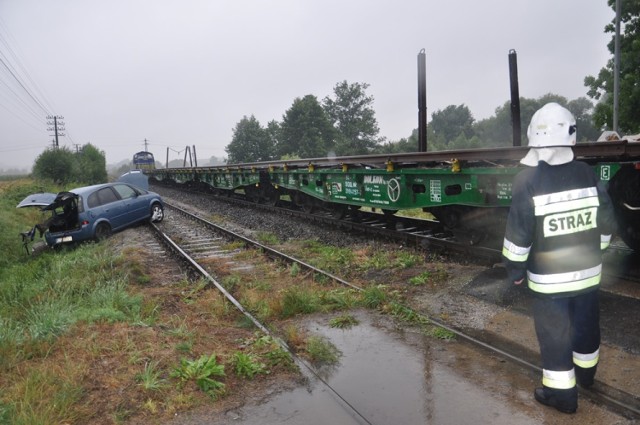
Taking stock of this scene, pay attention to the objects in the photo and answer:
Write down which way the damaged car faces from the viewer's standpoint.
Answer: facing away from the viewer and to the right of the viewer

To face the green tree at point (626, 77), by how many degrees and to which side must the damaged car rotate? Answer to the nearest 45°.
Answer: approximately 45° to its right

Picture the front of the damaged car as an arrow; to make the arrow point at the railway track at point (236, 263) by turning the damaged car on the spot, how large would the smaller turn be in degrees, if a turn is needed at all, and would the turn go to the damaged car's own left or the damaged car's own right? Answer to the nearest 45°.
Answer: approximately 90° to the damaged car's own right

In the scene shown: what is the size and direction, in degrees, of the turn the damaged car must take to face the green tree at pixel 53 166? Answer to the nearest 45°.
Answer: approximately 45° to its left

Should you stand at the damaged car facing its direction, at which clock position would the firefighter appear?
The firefighter is roughly at 4 o'clock from the damaged car.

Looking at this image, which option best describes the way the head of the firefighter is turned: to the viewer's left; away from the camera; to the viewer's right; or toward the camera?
away from the camera

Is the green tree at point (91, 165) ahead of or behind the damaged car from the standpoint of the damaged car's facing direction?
ahead

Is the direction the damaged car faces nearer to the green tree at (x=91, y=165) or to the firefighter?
the green tree
